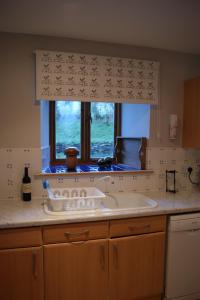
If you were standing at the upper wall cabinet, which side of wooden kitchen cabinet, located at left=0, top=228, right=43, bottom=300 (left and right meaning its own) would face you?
left

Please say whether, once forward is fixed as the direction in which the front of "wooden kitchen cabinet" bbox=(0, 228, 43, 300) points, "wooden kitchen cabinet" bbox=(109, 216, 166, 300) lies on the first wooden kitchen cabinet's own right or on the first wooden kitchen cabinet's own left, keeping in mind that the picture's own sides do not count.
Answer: on the first wooden kitchen cabinet's own left

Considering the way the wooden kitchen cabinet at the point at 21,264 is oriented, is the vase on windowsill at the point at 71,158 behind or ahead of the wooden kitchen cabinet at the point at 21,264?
behind

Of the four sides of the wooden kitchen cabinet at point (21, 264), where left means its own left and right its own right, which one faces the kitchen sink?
left

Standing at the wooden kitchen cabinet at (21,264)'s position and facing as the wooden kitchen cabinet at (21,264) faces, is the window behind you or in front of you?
behind

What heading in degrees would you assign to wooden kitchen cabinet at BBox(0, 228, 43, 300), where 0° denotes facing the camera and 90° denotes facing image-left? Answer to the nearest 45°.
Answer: approximately 0°
